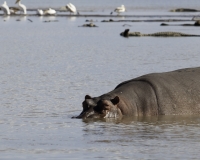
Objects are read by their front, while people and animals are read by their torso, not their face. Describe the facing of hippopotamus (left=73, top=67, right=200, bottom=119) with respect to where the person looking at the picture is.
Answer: facing the viewer and to the left of the viewer

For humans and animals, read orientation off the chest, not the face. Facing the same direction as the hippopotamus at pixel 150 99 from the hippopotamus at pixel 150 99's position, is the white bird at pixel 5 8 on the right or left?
on its right
